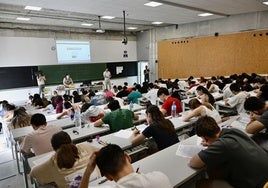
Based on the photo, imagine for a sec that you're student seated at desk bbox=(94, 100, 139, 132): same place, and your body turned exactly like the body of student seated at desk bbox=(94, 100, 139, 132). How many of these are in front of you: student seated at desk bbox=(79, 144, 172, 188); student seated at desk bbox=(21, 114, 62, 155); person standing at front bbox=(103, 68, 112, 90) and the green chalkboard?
2

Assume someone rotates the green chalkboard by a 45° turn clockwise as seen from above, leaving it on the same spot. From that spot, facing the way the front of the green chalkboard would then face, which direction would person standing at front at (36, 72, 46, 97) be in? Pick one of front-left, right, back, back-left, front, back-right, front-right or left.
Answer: front

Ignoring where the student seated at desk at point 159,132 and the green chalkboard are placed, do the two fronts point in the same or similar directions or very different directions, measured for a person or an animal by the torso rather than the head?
very different directions

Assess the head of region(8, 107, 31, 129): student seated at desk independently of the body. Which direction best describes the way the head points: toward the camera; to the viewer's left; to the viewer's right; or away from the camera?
away from the camera

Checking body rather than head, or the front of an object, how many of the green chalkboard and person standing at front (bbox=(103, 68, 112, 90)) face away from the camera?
0

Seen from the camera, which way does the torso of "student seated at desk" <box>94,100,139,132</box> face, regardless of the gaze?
away from the camera

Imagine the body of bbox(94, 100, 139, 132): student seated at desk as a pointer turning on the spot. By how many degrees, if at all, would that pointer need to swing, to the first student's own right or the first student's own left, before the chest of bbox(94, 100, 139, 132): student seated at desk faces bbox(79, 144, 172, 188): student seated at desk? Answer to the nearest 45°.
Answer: approximately 180°

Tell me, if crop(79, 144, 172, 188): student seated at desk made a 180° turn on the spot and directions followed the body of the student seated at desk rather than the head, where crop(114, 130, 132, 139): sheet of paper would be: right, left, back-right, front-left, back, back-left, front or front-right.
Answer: back-left

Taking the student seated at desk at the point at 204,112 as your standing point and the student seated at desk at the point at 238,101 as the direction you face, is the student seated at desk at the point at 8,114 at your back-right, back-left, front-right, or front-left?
back-left

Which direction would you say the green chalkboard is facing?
toward the camera

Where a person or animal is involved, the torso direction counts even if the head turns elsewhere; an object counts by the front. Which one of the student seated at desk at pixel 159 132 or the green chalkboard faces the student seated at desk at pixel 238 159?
the green chalkboard

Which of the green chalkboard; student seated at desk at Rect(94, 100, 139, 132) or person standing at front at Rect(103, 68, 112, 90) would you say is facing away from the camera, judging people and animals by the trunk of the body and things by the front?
the student seated at desk

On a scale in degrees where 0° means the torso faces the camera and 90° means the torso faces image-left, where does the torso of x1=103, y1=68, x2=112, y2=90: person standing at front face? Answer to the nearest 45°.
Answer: approximately 0°

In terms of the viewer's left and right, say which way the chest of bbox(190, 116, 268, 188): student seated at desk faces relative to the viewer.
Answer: facing away from the viewer and to the left of the viewer

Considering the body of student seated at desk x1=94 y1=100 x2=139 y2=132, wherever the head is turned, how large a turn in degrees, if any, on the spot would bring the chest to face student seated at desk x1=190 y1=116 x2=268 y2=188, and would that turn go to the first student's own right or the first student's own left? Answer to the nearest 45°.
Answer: approximately 135° to the first student's own right

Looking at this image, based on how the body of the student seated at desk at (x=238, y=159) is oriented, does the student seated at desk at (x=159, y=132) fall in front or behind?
in front

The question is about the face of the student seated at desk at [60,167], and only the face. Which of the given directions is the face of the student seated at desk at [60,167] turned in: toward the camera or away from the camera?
away from the camera

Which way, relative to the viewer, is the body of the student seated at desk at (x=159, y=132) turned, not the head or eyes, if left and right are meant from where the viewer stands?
facing away from the viewer and to the left of the viewer
